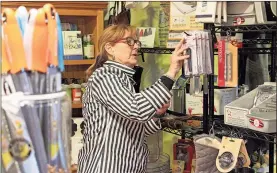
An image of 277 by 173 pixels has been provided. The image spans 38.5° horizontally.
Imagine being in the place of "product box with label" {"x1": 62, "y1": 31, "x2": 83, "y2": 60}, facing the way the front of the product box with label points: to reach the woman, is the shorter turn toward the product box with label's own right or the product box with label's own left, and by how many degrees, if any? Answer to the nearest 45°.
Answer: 0° — it already faces them

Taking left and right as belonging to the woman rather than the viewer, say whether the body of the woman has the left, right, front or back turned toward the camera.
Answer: right

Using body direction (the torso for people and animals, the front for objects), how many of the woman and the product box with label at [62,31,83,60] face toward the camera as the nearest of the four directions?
1

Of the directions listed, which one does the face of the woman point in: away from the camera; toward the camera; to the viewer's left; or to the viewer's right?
to the viewer's right

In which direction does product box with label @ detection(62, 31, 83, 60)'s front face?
toward the camera

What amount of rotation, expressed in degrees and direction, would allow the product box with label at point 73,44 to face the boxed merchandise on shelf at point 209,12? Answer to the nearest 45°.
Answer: approximately 45° to its left

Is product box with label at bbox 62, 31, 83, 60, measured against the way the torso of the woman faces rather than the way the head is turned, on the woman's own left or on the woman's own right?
on the woman's own left

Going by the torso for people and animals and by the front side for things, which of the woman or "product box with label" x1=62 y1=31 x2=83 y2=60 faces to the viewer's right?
the woman

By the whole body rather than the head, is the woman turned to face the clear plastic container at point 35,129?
no

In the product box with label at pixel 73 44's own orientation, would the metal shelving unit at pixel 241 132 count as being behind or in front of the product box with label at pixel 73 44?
in front

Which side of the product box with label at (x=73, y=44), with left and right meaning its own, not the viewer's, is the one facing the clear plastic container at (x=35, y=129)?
front

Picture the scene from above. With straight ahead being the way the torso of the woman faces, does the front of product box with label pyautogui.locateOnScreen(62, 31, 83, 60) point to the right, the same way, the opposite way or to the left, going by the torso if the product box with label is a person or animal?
to the right

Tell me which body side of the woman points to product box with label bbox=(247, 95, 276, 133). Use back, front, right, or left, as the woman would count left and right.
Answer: front
